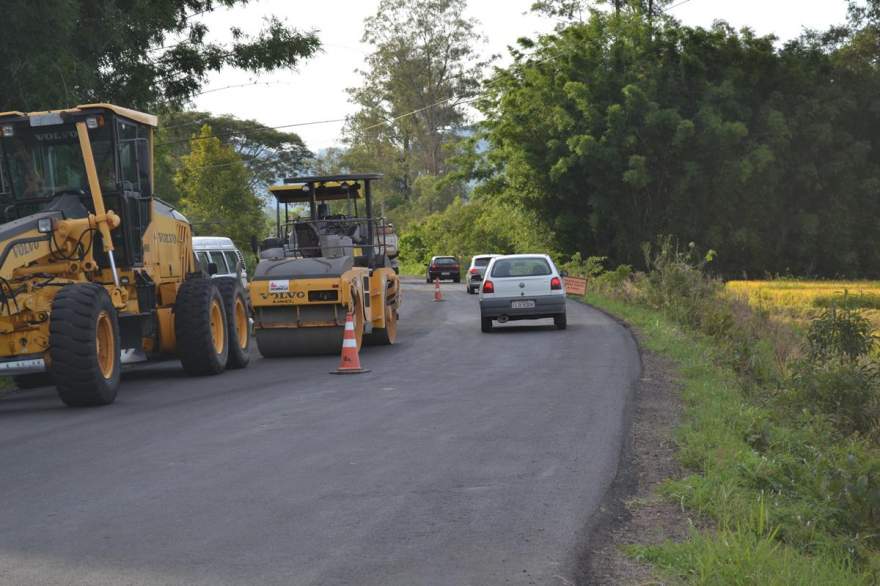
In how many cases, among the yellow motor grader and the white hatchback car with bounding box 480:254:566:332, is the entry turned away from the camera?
1

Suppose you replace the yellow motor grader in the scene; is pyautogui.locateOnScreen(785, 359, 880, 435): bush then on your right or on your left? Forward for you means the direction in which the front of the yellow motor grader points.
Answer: on your left

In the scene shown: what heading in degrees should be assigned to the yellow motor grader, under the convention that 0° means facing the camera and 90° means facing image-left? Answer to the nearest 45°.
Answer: approximately 45°

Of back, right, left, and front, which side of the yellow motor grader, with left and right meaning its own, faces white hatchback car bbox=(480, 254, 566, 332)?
back

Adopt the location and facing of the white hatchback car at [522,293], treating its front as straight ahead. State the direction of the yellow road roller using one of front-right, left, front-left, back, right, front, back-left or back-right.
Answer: back-left

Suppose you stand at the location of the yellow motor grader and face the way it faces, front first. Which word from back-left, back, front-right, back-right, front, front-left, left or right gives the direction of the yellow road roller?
back

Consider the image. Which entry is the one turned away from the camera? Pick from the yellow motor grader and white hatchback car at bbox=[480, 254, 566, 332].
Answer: the white hatchback car

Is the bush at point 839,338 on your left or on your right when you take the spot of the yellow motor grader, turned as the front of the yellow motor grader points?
on your left

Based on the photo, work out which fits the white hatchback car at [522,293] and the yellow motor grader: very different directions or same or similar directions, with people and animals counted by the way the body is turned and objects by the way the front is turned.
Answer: very different directions

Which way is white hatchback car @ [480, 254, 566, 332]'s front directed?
away from the camera

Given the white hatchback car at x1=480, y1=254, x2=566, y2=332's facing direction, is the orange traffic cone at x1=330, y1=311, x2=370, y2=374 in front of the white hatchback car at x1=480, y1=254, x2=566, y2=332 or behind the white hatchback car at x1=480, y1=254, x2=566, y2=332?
behind
